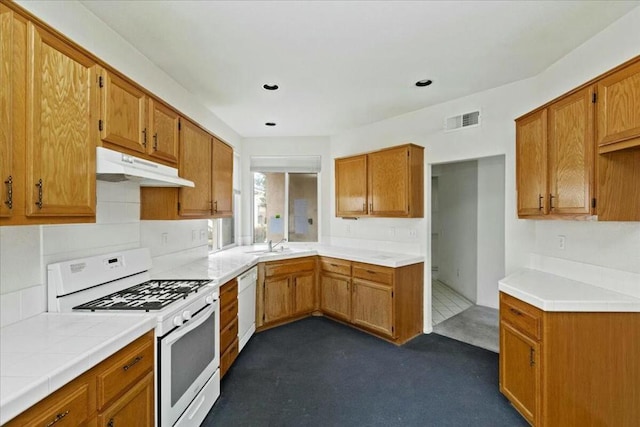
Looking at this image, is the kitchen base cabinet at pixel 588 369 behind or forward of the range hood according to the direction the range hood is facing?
forward

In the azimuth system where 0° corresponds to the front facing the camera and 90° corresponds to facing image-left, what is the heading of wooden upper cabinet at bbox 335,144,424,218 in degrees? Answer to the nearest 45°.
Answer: approximately 45°

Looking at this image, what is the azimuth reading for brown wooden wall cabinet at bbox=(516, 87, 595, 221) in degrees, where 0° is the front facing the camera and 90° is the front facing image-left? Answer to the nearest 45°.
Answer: approximately 45°

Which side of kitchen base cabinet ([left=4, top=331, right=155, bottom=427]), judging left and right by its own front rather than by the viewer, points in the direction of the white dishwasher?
left

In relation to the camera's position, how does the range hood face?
facing the viewer and to the right of the viewer

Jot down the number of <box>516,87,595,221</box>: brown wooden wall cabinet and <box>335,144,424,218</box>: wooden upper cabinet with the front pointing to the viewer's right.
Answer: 0

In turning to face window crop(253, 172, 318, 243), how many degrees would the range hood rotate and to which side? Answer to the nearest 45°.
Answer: approximately 90° to its left

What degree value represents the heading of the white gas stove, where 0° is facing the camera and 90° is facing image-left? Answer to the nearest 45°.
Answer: approximately 315°

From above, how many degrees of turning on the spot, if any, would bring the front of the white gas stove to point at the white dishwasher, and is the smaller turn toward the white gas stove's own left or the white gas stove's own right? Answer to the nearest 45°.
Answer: approximately 90° to the white gas stove's own left
